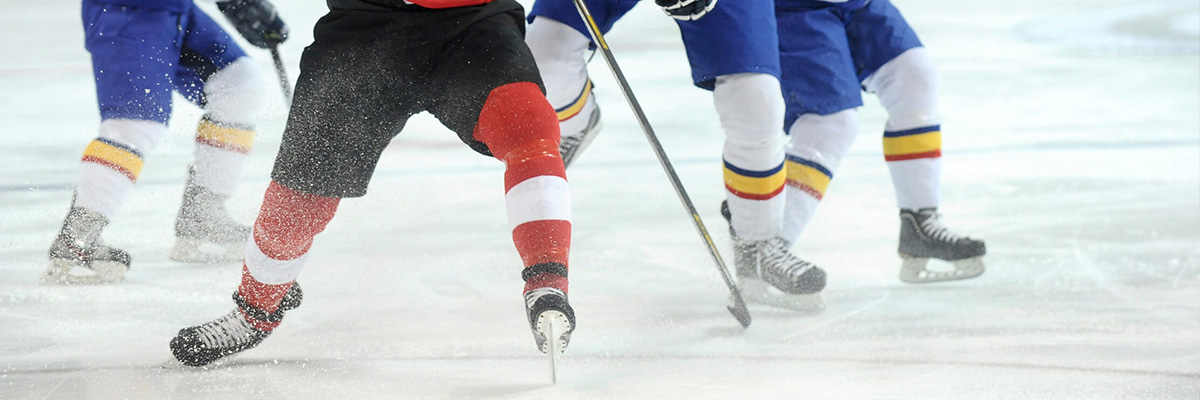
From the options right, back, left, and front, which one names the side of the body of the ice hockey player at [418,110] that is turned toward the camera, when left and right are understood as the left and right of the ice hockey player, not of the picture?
front

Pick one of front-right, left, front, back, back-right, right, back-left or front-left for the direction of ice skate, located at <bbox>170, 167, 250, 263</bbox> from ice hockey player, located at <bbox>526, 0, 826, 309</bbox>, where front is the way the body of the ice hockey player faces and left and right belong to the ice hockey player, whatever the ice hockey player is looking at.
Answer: back-right

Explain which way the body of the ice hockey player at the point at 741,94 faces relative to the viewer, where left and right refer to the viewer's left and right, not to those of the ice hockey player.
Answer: facing the viewer and to the right of the viewer
